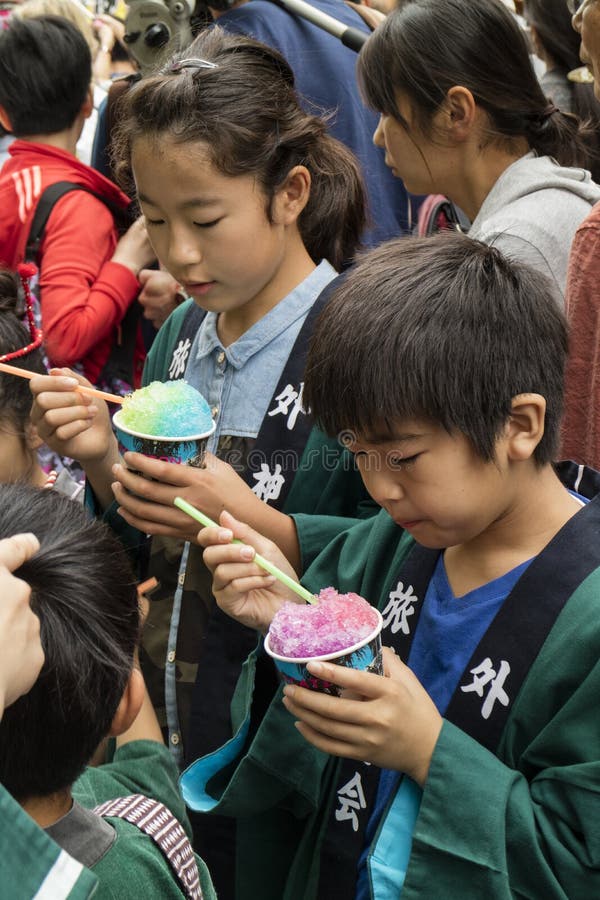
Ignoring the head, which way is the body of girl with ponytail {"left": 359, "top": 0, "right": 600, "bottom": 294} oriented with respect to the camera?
to the viewer's left

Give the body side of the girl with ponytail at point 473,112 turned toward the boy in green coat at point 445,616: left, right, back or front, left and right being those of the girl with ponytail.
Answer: left

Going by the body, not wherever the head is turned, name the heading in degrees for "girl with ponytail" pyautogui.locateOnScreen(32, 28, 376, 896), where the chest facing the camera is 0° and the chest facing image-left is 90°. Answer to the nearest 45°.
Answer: approximately 45°

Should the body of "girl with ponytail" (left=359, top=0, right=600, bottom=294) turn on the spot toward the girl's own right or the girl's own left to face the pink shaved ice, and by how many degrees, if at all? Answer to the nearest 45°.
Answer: approximately 90° to the girl's own left

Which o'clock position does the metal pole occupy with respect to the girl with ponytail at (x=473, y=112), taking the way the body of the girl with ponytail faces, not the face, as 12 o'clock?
The metal pole is roughly at 2 o'clock from the girl with ponytail.

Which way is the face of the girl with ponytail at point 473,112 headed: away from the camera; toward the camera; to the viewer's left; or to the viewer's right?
to the viewer's left

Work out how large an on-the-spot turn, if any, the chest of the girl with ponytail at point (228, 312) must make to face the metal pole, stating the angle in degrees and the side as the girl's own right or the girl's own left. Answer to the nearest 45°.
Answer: approximately 135° to the girl's own right

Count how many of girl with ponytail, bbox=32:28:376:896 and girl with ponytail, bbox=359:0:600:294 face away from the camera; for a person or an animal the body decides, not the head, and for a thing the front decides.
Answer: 0
